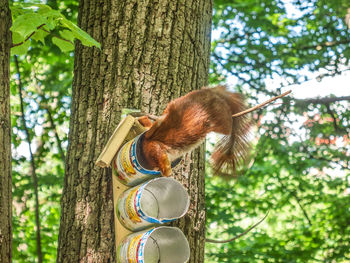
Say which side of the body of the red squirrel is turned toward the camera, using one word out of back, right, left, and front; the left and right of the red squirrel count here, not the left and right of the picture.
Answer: left

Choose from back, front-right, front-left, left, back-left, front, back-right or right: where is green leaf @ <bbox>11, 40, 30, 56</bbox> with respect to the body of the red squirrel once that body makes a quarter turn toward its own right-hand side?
front-left
